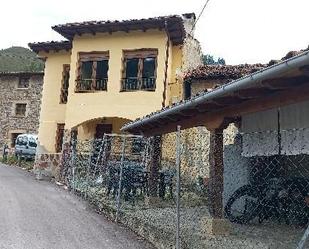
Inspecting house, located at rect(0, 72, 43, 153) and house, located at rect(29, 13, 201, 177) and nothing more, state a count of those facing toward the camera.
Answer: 2

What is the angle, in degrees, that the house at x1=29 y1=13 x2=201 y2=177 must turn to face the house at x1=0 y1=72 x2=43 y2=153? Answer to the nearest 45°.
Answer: approximately 135° to its right

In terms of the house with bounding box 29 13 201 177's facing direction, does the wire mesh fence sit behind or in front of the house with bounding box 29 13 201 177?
in front

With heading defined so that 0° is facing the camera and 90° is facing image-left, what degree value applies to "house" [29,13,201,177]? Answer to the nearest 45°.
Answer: approximately 0°

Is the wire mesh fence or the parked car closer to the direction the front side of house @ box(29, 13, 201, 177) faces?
the wire mesh fence

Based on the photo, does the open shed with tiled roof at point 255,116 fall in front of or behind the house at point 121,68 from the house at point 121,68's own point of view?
in front
